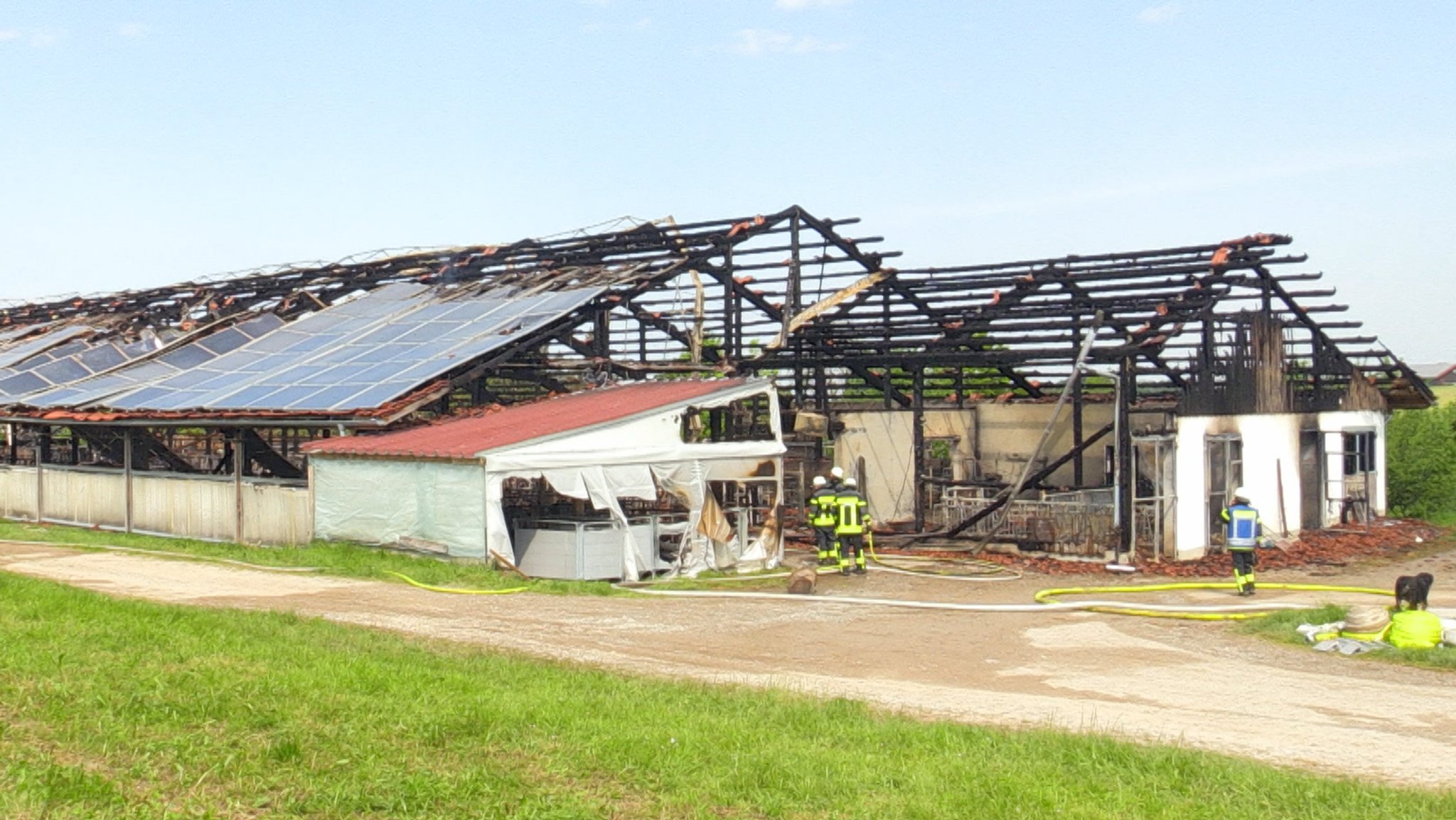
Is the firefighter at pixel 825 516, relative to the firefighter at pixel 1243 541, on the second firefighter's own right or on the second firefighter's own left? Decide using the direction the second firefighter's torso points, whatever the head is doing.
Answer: on the second firefighter's own left

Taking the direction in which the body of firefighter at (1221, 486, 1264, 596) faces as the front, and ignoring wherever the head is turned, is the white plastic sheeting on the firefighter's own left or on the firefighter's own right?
on the firefighter's own left

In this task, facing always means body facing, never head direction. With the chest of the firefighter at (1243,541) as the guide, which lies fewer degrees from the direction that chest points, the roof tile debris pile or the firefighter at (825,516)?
the roof tile debris pile

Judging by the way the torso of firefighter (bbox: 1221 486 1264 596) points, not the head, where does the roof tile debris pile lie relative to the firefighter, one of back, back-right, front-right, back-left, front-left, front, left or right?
front

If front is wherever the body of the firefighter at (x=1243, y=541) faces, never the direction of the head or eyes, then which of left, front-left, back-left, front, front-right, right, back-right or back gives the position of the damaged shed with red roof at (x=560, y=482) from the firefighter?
left

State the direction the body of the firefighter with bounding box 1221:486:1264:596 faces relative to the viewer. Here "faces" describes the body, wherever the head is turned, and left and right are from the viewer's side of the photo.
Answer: facing away from the viewer
